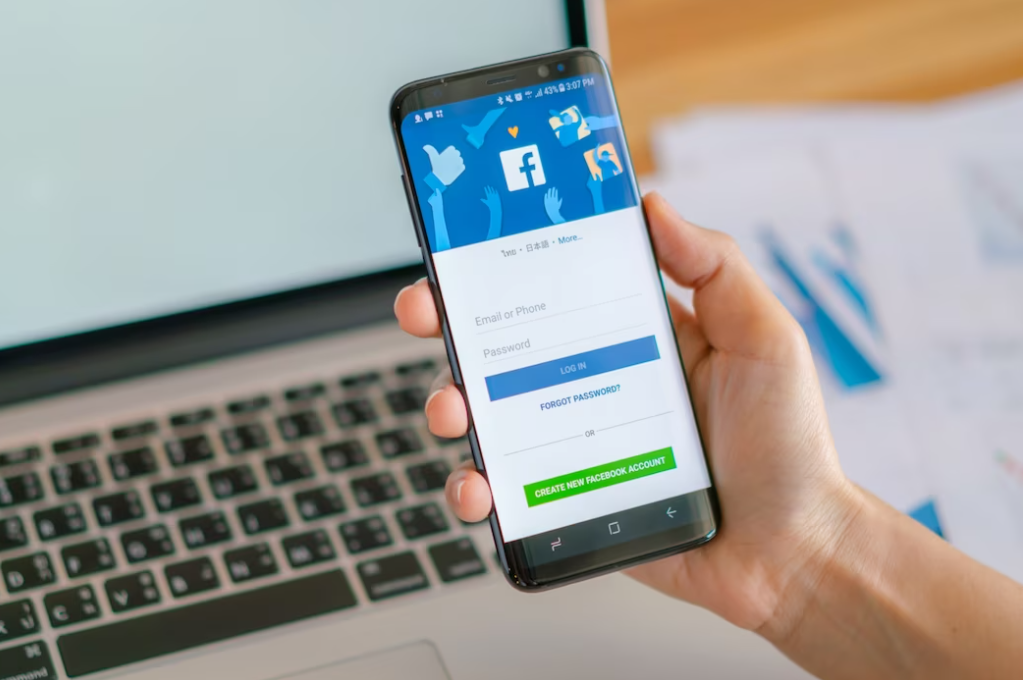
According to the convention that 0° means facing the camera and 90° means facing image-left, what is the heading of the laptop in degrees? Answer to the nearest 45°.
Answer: approximately 0°
